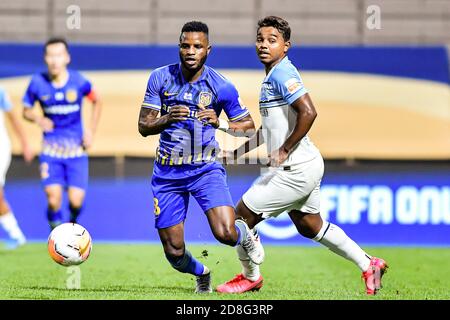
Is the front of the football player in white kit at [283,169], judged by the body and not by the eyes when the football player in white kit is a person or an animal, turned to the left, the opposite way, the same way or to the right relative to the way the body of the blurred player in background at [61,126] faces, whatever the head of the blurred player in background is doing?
to the right

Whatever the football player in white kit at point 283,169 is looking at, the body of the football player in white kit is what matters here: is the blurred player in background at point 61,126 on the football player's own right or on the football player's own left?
on the football player's own right

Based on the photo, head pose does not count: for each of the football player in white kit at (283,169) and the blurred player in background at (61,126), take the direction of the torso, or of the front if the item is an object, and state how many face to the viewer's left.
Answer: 1

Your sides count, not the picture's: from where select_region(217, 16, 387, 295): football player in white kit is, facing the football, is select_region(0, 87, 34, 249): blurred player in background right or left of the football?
right

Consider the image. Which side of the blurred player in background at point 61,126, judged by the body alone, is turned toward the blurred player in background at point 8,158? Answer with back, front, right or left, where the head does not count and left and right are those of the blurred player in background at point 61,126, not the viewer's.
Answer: right

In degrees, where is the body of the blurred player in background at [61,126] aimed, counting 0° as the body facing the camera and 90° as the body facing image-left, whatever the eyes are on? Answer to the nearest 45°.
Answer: approximately 0°

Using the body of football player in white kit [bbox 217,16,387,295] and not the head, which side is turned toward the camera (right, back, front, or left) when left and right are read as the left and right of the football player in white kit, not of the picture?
left

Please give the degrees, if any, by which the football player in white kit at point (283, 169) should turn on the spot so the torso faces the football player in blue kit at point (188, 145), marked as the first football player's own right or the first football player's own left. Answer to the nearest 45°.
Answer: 0° — they already face them

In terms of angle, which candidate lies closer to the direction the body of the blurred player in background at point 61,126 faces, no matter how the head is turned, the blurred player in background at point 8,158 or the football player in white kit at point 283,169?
the football player in white kit

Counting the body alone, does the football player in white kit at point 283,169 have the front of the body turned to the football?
yes

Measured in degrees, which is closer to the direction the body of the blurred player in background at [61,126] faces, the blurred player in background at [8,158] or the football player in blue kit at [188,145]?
the football player in blue kit
